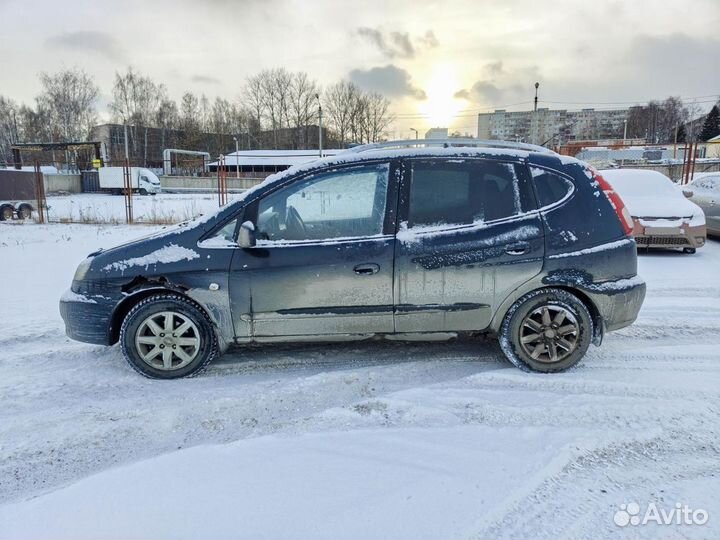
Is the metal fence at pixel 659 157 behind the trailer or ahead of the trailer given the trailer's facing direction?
behind

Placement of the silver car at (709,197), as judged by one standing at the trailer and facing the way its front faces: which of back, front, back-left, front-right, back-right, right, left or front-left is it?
back-left

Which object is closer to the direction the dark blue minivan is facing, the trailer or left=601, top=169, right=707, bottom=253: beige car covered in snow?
the trailer

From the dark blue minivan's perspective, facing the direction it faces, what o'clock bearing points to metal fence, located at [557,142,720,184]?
The metal fence is roughly at 4 o'clock from the dark blue minivan.

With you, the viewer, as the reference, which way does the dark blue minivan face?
facing to the left of the viewer

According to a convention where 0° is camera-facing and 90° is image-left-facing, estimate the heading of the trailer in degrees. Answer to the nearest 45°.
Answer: approximately 90°

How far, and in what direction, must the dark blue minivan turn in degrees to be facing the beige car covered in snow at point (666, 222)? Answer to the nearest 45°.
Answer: approximately 135° to its right

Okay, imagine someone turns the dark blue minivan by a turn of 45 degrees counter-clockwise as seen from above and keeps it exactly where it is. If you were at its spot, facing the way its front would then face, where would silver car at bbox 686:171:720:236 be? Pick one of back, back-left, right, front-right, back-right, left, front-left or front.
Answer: back

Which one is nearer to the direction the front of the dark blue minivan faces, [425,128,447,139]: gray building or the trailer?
the trailer

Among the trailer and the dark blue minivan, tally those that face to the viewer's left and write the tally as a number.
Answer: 2

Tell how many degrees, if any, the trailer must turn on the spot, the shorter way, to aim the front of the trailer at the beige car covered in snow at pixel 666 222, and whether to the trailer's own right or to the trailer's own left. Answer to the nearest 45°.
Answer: approximately 135° to the trailer's own left

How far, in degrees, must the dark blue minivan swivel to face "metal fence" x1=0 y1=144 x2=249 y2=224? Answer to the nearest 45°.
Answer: approximately 45° to its right
